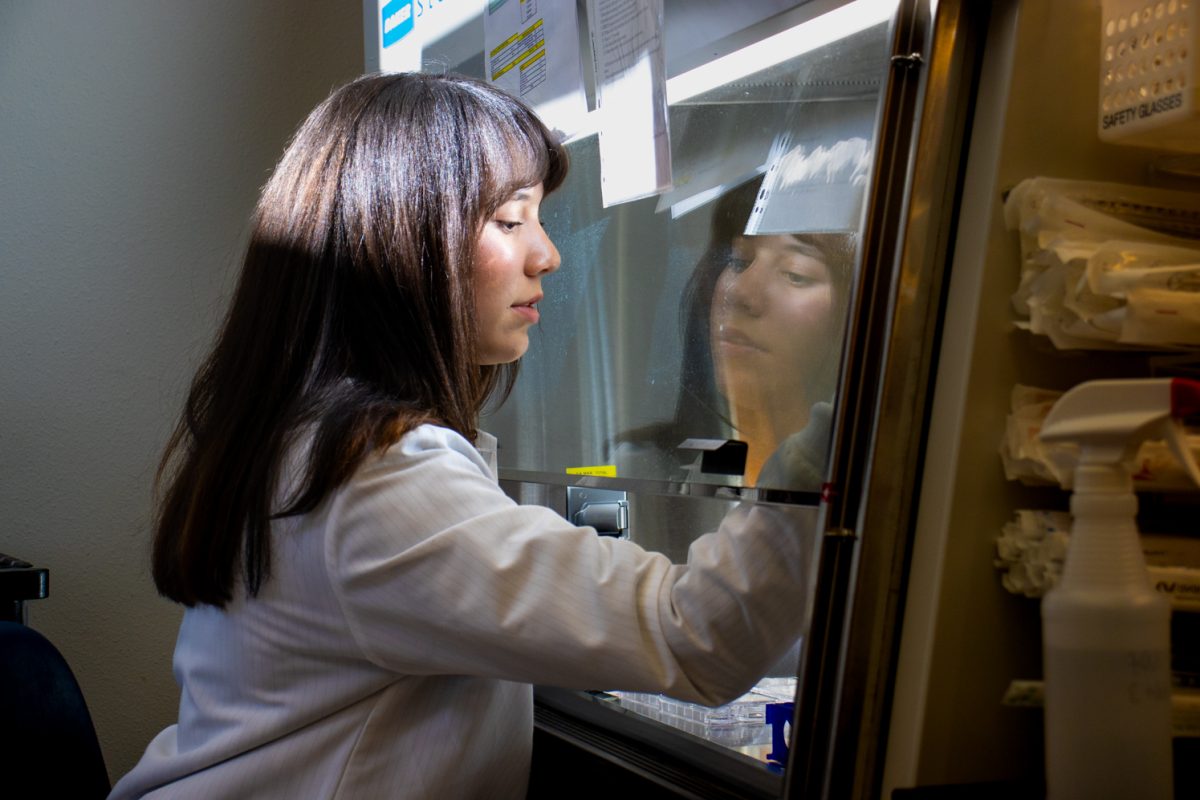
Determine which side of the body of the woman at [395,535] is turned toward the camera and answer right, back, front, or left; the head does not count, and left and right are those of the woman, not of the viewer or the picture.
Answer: right

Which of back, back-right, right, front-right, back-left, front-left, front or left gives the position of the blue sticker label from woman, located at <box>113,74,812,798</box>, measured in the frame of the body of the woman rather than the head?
left

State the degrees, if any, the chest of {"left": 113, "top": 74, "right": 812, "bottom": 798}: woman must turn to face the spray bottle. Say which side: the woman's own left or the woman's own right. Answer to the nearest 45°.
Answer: approximately 45° to the woman's own right

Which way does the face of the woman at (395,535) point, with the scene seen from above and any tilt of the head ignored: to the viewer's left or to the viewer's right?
to the viewer's right
